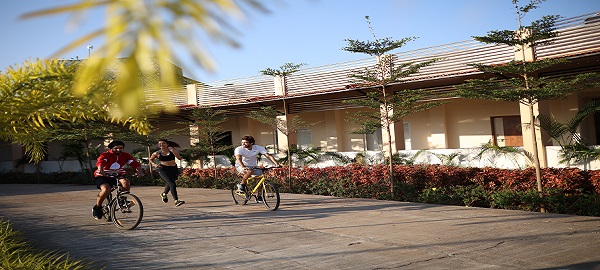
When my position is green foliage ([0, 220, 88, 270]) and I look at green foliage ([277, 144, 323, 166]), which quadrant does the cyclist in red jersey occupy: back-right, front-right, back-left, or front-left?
front-left

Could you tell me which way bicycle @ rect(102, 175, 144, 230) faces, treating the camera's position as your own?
facing the viewer and to the right of the viewer

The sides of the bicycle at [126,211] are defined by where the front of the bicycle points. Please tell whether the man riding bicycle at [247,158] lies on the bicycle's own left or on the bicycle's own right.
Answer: on the bicycle's own left

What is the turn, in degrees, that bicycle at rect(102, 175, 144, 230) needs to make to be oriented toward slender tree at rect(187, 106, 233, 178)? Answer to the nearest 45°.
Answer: approximately 135° to its left

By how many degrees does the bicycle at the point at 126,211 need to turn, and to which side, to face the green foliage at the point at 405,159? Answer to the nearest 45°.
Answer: approximately 90° to its left

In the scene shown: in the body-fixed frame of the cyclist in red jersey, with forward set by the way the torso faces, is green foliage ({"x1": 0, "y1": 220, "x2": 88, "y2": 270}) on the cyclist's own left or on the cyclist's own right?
on the cyclist's own right

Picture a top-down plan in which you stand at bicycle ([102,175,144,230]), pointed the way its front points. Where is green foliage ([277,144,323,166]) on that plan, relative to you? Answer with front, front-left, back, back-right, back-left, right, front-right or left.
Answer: left

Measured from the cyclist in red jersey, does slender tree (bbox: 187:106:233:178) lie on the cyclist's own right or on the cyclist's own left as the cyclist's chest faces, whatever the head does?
on the cyclist's own left
